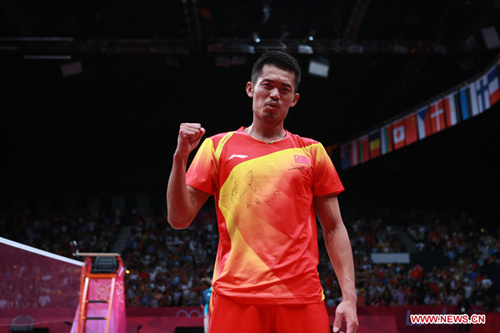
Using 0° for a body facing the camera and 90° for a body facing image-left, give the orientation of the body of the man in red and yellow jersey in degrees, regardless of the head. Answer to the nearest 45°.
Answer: approximately 0°

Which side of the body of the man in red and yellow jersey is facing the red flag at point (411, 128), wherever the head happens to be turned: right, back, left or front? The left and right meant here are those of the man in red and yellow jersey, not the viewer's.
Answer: back

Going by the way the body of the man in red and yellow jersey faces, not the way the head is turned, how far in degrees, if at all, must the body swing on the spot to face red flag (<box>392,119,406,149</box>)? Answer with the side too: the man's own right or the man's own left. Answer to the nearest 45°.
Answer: approximately 180°

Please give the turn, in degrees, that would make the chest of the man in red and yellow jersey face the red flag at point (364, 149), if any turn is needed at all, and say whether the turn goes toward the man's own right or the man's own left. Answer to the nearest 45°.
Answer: approximately 180°

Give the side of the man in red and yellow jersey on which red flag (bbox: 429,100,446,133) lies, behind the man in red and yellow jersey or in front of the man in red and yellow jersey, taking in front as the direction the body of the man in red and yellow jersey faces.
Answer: behind
